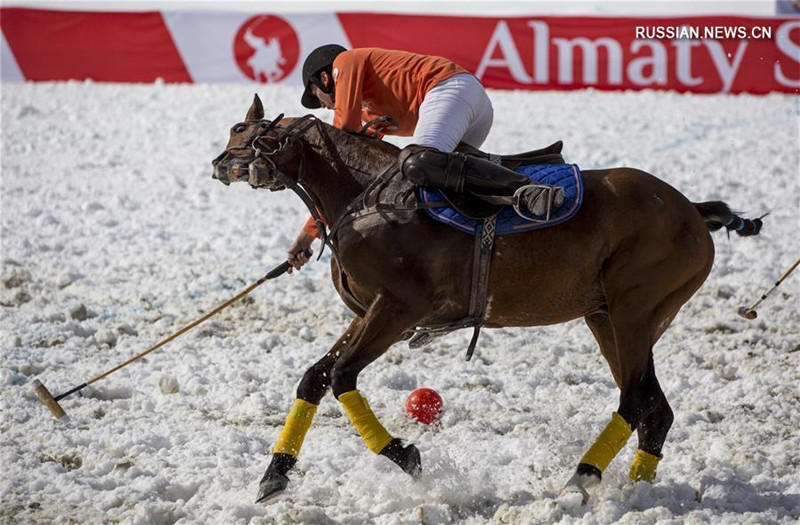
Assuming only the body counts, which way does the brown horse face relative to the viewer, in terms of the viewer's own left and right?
facing to the left of the viewer

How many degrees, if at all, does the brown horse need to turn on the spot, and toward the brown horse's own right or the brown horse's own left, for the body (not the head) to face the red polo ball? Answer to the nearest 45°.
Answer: approximately 90° to the brown horse's own right

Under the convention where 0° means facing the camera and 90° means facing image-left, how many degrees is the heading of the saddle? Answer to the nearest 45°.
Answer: approximately 90°
